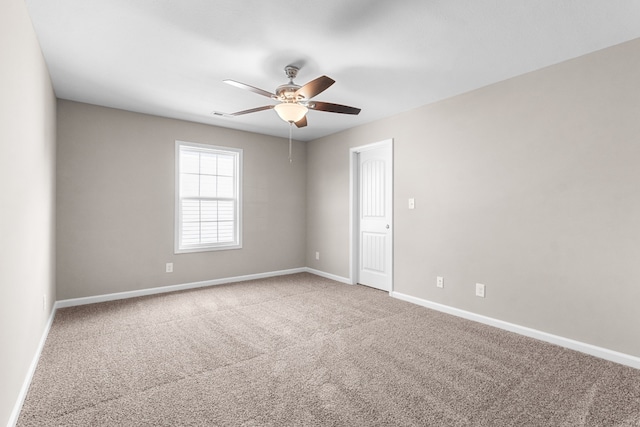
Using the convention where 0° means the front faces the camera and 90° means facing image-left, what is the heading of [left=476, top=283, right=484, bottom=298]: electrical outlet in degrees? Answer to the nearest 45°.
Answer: approximately 45°

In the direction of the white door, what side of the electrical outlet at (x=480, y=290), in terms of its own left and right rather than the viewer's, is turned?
right

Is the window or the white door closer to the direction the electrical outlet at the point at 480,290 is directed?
the window

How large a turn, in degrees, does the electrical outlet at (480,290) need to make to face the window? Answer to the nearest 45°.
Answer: approximately 45° to its right
